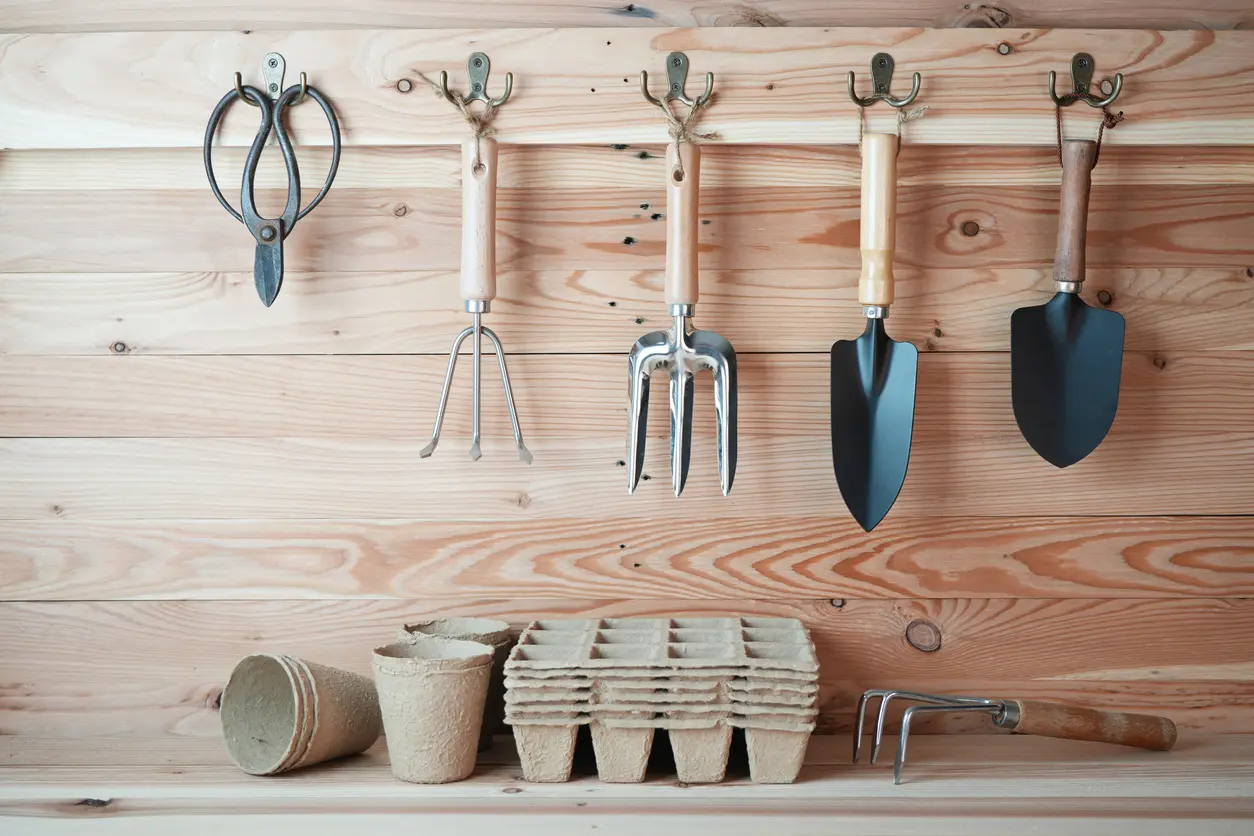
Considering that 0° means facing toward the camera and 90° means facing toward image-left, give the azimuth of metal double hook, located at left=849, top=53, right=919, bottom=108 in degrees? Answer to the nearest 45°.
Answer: approximately 0°

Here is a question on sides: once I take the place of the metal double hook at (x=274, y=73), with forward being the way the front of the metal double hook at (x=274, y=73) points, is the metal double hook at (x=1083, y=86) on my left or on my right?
on my left

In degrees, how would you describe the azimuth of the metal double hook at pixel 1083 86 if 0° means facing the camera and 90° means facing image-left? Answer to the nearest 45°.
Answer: approximately 0°
